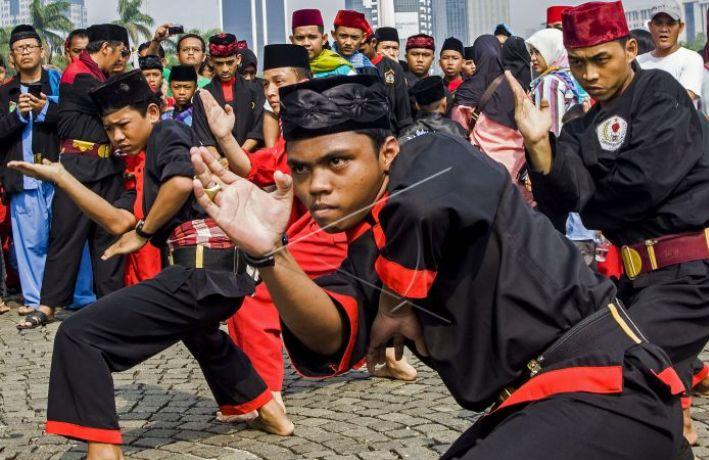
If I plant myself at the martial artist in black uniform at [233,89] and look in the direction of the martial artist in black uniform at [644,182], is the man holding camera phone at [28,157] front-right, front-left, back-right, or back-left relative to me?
back-right

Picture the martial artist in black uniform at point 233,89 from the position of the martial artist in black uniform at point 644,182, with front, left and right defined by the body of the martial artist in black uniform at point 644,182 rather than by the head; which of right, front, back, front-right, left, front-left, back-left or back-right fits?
right

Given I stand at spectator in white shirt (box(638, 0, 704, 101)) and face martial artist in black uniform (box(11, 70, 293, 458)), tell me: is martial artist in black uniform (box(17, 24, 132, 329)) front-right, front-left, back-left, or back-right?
front-right

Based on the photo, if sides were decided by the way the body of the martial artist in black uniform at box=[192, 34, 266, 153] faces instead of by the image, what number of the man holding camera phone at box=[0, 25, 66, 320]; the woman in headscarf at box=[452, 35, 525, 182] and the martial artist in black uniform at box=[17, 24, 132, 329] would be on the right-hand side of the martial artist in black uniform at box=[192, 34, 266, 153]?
2

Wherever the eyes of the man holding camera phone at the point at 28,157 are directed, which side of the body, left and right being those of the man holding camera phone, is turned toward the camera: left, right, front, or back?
front

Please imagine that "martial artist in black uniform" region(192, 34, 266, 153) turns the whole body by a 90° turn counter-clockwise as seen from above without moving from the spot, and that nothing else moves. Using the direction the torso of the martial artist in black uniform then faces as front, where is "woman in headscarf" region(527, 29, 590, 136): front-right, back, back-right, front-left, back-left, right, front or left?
front-right

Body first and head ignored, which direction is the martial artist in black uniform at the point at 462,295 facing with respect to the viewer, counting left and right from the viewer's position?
facing the viewer and to the left of the viewer

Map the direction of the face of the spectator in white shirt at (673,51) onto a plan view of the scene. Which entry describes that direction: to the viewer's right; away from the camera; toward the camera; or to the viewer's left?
toward the camera

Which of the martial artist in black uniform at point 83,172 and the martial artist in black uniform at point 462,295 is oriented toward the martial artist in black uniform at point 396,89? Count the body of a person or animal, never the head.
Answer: the martial artist in black uniform at point 83,172

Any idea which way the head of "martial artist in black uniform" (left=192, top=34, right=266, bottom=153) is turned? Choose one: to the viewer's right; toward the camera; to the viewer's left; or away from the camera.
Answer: toward the camera

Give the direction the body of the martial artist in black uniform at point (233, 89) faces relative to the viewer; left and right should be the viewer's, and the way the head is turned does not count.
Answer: facing the viewer

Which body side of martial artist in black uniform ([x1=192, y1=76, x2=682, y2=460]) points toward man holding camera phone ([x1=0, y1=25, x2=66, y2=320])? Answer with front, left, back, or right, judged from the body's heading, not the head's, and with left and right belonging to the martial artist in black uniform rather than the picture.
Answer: right

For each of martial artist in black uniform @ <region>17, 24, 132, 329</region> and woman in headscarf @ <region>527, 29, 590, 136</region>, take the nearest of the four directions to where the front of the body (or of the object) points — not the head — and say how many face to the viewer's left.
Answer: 1

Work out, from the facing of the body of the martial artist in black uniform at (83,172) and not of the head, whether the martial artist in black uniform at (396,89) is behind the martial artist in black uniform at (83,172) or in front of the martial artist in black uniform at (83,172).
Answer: in front
